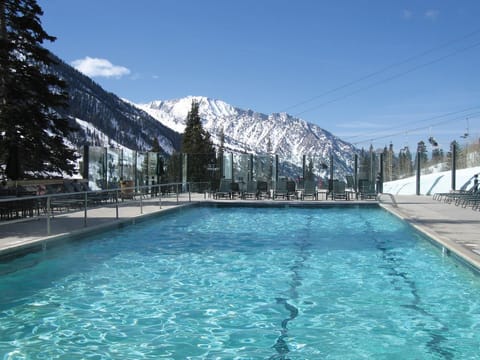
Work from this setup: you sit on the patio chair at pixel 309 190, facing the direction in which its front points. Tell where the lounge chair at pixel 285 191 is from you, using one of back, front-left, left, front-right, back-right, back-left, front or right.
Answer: right

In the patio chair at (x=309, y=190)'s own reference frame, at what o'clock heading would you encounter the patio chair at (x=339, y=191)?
the patio chair at (x=339, y=191) is roughly at 9 o'clock from the patio chair at (x=309, y=190).

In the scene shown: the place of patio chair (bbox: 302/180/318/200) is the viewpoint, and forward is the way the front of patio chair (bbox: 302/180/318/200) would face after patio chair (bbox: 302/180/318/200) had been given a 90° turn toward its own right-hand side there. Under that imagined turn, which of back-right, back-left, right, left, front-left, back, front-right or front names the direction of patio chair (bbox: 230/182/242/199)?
front

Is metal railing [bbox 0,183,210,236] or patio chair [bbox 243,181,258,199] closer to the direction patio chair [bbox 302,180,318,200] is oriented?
the metal railing

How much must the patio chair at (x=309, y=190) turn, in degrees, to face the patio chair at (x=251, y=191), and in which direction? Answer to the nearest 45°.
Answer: approximately 90° to its right

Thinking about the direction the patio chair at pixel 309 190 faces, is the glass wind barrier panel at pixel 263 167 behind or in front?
behind

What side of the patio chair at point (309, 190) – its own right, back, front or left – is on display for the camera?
front

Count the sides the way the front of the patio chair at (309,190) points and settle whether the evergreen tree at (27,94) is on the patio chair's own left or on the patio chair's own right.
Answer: on the patio chair's own right

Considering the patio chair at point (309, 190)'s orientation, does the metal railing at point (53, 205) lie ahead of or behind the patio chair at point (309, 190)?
ahead

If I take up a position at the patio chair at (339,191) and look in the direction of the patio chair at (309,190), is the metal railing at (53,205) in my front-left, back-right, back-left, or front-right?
front-left

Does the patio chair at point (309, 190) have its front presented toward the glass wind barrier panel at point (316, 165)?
no

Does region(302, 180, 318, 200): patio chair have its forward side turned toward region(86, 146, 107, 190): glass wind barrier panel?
no

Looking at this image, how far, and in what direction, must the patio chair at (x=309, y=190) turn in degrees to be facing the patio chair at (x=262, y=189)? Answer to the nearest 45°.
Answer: approximately 90° to its right

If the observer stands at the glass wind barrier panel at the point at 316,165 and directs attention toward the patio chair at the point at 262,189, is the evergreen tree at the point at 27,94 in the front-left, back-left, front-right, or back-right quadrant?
front-right

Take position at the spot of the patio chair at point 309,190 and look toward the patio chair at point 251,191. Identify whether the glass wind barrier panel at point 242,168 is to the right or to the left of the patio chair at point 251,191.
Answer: right

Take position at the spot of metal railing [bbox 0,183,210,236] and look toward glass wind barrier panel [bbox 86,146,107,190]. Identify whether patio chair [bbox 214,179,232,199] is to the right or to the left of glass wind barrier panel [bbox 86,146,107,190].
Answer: right

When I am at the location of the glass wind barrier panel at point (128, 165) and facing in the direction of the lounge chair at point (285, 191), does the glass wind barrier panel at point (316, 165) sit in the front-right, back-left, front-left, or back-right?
front-left

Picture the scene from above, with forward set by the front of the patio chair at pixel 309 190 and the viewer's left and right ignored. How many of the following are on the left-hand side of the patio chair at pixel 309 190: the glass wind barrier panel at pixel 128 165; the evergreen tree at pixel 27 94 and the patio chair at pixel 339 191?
1
